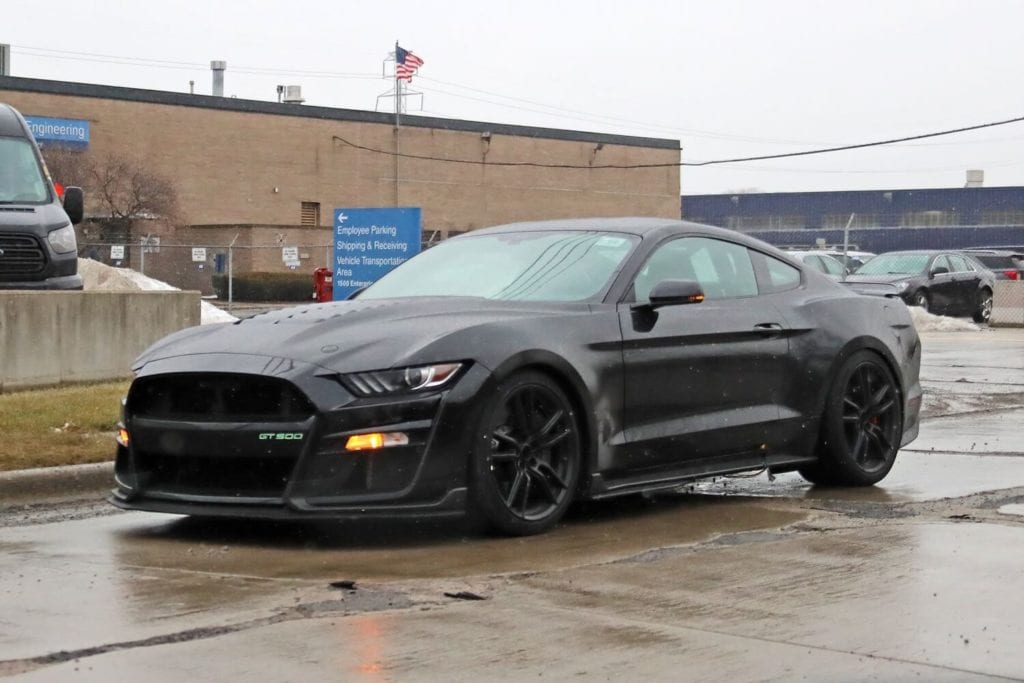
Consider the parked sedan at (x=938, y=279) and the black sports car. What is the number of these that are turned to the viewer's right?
0

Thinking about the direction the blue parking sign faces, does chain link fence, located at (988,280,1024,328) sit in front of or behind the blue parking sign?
behind

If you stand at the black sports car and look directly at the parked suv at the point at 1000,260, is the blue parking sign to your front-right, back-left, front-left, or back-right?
front-left

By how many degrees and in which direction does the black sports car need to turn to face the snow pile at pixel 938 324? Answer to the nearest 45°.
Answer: approximately 135° to its right

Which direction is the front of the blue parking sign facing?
toward the camera

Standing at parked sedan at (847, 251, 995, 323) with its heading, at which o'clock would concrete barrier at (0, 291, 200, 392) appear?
The concrete barrier is roughly at 11 o'clock from the parked sedan.

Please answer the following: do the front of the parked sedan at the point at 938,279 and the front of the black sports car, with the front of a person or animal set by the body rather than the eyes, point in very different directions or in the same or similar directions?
same or similar directions

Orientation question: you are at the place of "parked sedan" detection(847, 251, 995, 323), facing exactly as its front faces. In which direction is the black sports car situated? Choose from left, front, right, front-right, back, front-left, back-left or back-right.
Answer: front-left

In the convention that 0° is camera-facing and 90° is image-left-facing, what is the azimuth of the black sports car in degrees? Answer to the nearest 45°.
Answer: approximately 45°

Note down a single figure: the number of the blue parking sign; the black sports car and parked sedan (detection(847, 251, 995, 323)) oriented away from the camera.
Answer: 0

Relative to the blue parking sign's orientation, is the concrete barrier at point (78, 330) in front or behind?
in front

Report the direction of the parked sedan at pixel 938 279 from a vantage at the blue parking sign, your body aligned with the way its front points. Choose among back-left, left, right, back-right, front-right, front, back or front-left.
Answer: back-left

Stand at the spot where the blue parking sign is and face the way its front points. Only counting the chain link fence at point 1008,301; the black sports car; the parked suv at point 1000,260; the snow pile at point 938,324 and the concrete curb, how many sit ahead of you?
2

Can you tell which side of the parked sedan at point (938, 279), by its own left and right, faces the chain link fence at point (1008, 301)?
back

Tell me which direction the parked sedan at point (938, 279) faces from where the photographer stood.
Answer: facing the viewer and to the left of the viewer

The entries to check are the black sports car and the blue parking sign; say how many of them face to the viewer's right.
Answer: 0
